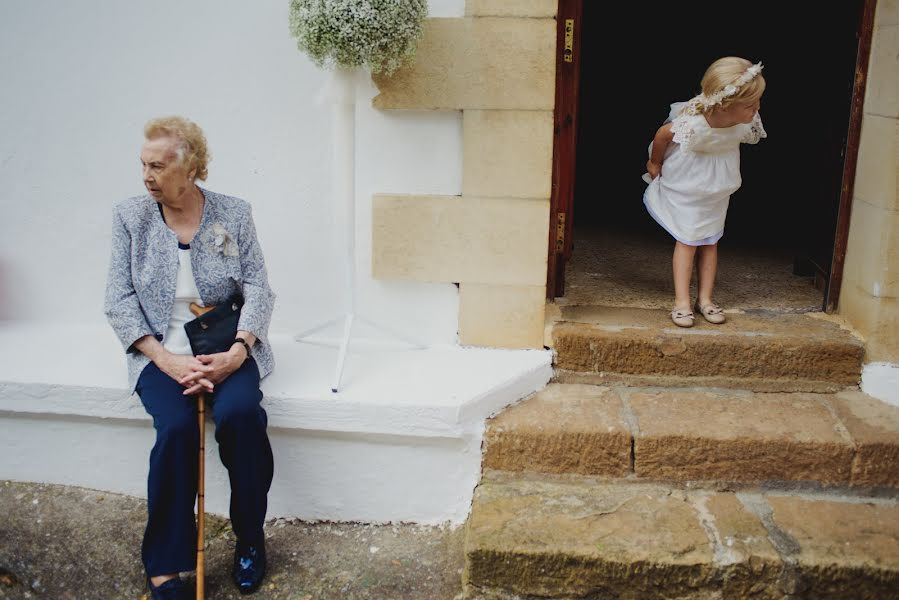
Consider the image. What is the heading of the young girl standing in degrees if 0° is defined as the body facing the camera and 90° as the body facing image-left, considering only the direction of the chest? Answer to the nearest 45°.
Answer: approximately 315°

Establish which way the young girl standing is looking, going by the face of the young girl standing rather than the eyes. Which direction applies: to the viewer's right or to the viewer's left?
to the viewer's right

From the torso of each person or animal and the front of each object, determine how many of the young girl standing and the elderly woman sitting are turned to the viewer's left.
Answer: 0

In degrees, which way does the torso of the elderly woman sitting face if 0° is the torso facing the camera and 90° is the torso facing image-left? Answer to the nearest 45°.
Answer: approximately 0°

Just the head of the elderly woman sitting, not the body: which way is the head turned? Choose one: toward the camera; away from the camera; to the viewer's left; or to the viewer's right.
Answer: to the viewer's left

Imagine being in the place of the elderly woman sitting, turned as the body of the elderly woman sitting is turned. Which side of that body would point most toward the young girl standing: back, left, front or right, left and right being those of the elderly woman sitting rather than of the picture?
left
